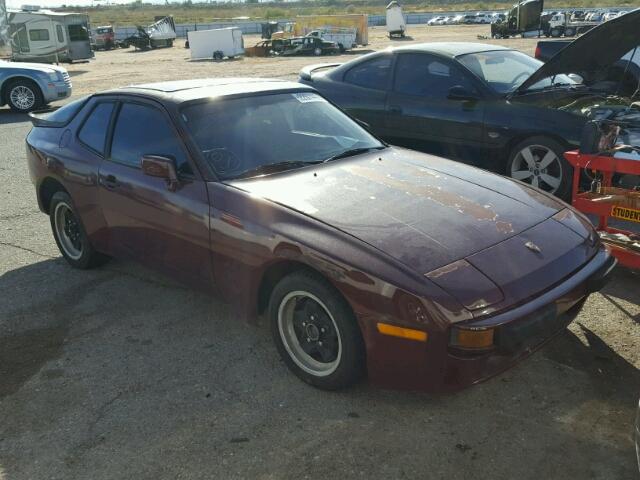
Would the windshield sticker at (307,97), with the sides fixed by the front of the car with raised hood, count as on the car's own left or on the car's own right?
on the car's own right

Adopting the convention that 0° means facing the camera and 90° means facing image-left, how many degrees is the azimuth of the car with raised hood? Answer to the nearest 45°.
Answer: approximately 315°

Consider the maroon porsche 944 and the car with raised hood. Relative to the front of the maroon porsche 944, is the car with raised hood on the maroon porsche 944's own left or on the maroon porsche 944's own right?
on the maroon porsche 944's own left

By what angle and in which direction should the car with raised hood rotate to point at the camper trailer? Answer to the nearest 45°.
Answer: approximately 180°

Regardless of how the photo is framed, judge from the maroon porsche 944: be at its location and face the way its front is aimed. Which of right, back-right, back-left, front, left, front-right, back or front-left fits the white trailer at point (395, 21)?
back-left

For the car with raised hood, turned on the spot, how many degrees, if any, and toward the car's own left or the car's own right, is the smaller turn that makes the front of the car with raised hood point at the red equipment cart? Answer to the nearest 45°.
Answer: approximately 45° to the car's own right

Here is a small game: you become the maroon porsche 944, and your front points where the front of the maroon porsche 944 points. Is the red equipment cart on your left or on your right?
on your left

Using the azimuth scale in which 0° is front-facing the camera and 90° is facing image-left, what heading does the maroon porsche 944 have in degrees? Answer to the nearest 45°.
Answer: approximately 315°

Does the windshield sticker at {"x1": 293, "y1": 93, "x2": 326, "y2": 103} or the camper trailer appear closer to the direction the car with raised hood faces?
the windshield sticker

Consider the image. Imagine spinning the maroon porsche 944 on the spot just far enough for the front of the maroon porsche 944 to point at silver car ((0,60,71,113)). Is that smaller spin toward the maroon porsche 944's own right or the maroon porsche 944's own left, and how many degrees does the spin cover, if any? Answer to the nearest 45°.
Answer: approximately 180°

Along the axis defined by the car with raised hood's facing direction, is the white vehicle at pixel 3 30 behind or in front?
behind

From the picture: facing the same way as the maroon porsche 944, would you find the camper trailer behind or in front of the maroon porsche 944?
behind
